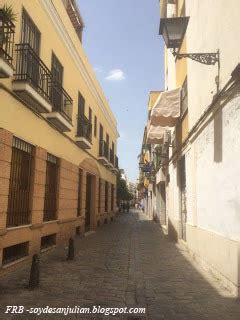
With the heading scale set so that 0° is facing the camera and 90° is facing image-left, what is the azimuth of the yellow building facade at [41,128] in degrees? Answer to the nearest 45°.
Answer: approximately 270°

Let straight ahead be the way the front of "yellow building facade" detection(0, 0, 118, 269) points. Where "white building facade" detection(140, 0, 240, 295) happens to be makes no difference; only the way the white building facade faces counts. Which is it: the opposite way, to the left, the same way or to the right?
the opposite way

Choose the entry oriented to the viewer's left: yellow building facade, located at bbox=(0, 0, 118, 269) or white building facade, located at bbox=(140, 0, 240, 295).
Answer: the white building facade

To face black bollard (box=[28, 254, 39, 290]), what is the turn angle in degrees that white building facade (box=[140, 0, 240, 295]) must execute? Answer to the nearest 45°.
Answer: approximately 45° to its left

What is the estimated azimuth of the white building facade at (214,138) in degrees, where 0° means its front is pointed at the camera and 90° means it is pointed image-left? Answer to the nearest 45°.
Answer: approximately 90°

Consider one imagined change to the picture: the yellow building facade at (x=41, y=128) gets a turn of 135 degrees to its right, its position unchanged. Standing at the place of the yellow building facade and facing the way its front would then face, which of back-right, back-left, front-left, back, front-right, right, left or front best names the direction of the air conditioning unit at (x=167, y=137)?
back

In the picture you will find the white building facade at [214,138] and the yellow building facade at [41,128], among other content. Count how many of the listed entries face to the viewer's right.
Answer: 1
